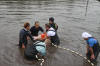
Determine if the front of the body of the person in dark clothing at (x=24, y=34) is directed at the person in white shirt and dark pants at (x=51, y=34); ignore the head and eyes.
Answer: yes

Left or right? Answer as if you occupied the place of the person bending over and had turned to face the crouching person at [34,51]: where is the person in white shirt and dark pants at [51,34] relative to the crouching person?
right

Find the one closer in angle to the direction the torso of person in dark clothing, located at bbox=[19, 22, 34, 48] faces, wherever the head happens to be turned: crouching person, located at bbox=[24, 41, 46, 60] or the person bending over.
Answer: the person bending over

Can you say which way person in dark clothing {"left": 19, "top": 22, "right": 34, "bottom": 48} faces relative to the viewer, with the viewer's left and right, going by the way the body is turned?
facing to the right of the viewer

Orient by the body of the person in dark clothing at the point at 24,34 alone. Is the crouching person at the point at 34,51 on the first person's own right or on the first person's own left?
on the first person's own right

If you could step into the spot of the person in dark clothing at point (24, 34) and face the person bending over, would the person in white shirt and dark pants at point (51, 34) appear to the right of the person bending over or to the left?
left

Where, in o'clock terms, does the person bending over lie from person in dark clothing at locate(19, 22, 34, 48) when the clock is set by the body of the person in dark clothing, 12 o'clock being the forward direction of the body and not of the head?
The person bending over is roughly at 1 o'clock from the person in dark clothing.
